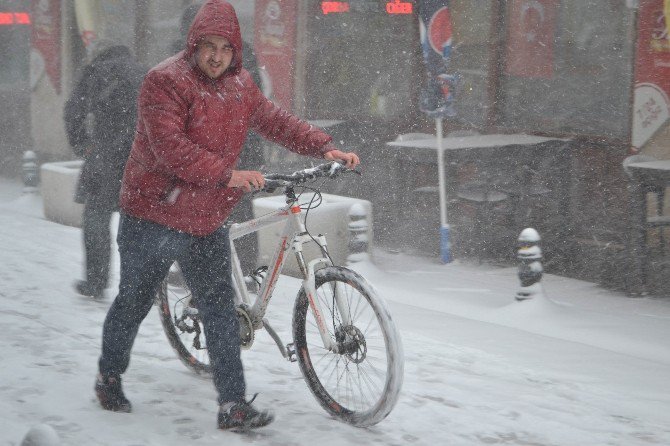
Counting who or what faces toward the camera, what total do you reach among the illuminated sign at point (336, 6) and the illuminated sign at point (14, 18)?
2

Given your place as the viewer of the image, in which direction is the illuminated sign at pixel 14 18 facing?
facing the viewer

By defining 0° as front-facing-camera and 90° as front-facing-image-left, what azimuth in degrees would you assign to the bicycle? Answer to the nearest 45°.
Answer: approximately 315°

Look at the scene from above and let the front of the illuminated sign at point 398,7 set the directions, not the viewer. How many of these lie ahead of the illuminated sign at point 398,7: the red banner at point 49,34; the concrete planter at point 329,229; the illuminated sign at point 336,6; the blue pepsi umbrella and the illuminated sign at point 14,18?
2

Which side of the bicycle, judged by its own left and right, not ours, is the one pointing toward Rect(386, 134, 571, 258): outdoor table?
left

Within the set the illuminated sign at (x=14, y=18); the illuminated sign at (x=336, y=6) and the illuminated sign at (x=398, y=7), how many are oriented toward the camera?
3

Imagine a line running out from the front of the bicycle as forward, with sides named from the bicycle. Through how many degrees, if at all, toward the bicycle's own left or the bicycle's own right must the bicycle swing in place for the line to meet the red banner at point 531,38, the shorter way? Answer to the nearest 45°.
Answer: approximately 90° to the bicycle's own left

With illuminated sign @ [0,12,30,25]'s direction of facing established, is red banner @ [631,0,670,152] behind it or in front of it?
in front

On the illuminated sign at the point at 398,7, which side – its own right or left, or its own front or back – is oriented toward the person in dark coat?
front

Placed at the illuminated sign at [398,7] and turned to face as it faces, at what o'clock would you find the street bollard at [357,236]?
The street bollard is roughly at 12 o'clock from the illuminated sign.

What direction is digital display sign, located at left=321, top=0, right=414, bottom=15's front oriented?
toward the camera

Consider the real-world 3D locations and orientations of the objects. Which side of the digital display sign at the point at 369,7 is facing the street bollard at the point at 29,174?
right

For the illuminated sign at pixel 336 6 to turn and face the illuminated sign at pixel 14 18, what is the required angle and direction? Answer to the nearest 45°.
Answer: approximately 135° to its right

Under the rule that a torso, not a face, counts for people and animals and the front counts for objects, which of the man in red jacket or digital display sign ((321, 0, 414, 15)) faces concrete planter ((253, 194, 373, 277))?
the digital display sign

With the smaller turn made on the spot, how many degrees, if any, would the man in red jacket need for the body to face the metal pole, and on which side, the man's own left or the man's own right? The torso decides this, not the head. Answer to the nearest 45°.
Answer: approximately 90° to the man's own left

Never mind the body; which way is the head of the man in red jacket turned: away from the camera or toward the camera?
toward the camera

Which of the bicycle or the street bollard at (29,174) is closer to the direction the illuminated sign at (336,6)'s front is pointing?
the bicycle

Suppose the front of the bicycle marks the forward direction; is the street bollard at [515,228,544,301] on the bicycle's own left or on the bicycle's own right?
on the bicycle's own left
